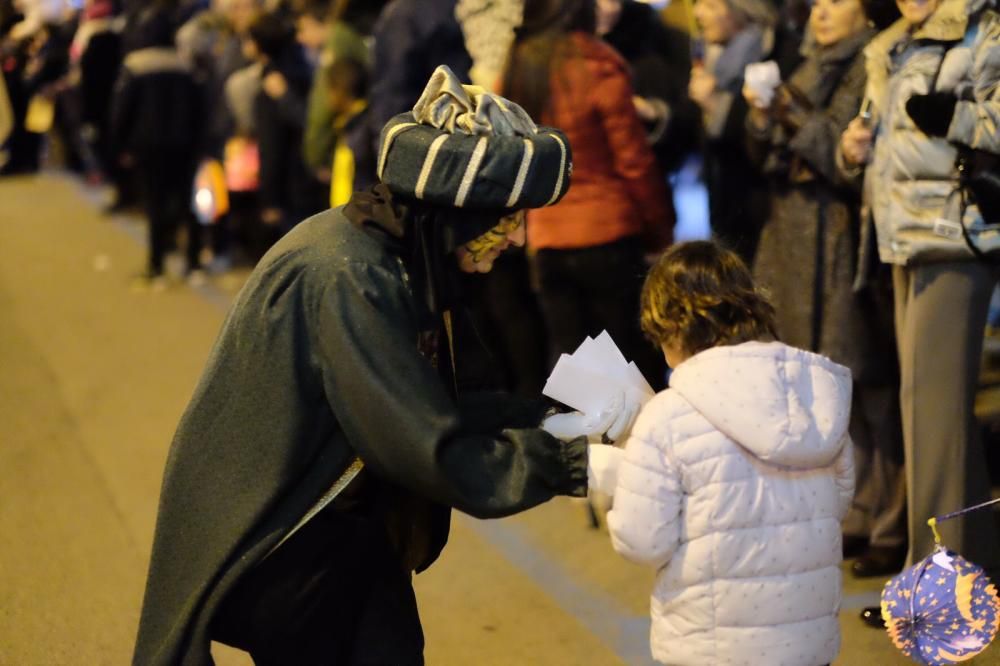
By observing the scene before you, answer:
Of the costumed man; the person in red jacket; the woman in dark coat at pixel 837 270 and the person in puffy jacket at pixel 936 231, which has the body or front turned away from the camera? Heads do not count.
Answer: the person in red jacket

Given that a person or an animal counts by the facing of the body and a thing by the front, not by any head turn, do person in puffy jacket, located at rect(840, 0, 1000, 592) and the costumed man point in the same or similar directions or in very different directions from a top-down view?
very different directions

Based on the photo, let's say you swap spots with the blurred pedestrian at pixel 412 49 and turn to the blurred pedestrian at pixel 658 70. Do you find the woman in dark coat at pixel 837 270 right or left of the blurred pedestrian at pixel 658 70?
right

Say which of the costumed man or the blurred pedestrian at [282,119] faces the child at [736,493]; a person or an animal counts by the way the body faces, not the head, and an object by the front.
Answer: the costumed man

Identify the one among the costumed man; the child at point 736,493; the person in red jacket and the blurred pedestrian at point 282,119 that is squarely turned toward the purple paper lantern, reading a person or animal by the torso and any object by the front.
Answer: the costumed man

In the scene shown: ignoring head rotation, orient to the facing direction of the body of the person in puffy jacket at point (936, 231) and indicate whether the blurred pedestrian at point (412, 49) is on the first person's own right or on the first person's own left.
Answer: on the first person's own right

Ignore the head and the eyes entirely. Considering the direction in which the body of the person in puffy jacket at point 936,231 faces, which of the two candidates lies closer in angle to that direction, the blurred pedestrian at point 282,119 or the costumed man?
the costumed man

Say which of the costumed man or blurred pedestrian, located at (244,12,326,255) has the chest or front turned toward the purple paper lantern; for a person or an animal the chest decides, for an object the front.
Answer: the costumed man

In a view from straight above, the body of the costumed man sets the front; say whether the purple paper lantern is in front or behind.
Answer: in front

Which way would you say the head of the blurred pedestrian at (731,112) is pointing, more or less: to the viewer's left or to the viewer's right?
to the viewer's left

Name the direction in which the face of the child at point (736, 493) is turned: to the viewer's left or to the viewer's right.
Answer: to the viewer's left
